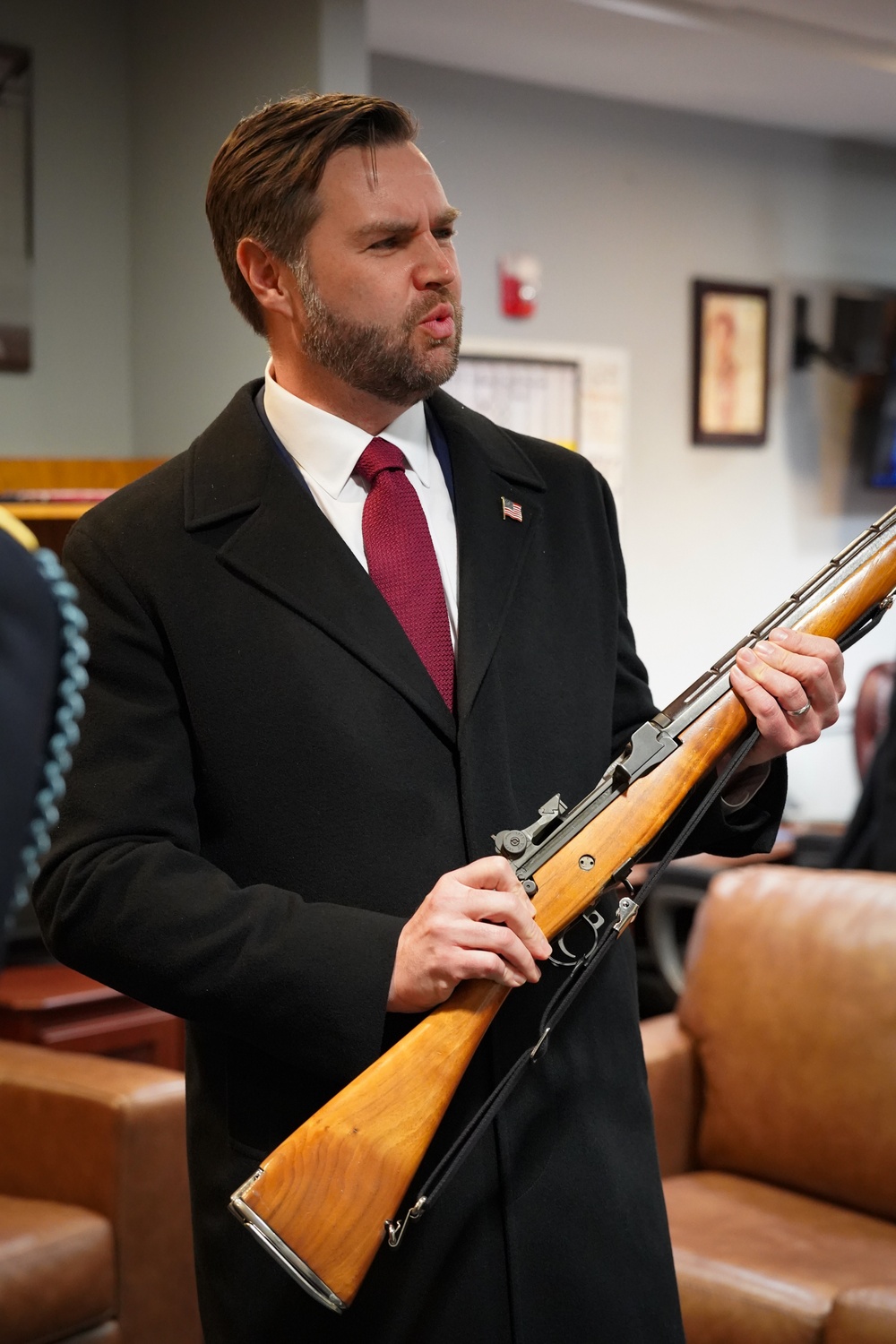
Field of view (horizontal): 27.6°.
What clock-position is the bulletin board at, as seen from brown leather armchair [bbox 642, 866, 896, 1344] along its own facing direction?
The bulletin board is roughly at 4 o'clock from the brown leather armchair.

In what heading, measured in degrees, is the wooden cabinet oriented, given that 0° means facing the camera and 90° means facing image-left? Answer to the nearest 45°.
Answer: approximately 0°

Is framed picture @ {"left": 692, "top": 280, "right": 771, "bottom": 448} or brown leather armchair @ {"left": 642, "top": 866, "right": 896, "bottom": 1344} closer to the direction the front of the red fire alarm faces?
the brown leather armchair

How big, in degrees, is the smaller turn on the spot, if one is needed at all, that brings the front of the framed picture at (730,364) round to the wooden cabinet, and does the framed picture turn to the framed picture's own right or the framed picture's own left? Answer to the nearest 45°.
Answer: approximately 90° to the framed picture's own right

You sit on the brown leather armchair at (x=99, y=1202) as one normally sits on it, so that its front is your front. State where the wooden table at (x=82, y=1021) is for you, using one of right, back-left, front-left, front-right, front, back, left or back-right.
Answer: back-left

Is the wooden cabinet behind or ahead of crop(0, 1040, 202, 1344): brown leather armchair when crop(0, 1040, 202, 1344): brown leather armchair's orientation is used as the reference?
behind

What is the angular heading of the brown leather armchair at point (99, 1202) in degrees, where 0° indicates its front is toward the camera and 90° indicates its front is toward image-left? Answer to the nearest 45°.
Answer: approximately 315°
